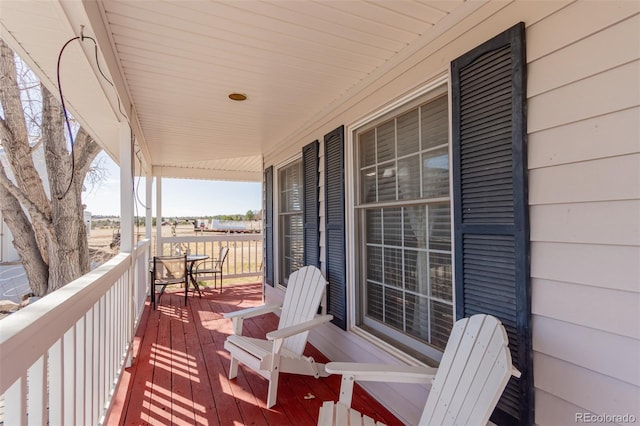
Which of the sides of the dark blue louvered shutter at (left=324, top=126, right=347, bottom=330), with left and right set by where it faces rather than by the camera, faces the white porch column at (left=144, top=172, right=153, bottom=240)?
right

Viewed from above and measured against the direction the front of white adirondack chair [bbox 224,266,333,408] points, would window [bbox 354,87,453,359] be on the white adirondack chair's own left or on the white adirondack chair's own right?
on the white adirondack chair's own left

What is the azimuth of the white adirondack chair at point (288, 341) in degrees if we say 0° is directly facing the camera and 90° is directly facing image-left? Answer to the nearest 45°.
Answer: approximately 45°

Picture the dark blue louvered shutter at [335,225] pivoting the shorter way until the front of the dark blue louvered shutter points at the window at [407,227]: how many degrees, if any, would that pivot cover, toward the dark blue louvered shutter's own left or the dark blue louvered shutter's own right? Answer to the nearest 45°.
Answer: approximately 90° to the dark blue louvered shutter's own left

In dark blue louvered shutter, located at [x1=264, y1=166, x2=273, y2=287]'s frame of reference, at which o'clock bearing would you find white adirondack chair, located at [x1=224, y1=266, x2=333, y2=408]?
The white adirondack chair is roughly at 9 o'clock from the dark blue louvered shutter.

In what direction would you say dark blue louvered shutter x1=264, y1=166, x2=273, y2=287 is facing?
to the viewer's left

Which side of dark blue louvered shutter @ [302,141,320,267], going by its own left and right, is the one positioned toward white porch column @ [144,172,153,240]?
right
